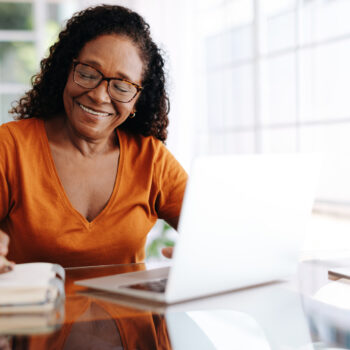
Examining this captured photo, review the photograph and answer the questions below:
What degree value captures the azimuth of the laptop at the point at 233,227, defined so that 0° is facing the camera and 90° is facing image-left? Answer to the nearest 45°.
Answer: approximately 135°

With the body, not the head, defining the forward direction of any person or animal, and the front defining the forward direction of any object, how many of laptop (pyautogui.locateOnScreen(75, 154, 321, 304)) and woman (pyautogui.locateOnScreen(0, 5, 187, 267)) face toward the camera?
1

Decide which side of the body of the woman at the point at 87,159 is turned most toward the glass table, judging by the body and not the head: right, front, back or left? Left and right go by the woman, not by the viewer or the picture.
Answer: front

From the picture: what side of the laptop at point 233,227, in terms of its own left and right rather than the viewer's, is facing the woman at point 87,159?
front

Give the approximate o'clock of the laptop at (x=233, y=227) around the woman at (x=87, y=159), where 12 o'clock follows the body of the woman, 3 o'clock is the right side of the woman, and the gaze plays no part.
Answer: The laptop is roughly at 11 o'clock from the woman.
